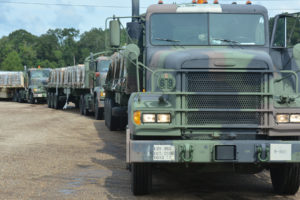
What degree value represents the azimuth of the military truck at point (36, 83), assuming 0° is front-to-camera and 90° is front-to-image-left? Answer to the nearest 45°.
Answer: approximately 315°

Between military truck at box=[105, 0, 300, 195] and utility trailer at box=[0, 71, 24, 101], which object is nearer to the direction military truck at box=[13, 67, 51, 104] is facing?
the military truck

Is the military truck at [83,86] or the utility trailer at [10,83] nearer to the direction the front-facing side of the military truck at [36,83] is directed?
the military truck

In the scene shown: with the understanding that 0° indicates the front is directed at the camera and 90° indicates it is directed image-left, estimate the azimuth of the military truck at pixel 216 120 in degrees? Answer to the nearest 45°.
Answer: approximately 0°

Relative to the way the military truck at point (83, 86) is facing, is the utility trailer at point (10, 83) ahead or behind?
behind

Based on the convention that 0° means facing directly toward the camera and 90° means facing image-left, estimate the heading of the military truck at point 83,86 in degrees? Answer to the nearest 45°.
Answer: approximately 315°

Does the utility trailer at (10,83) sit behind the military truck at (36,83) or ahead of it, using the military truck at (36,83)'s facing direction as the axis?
behind

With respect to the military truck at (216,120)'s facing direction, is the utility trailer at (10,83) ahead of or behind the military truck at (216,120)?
behind
